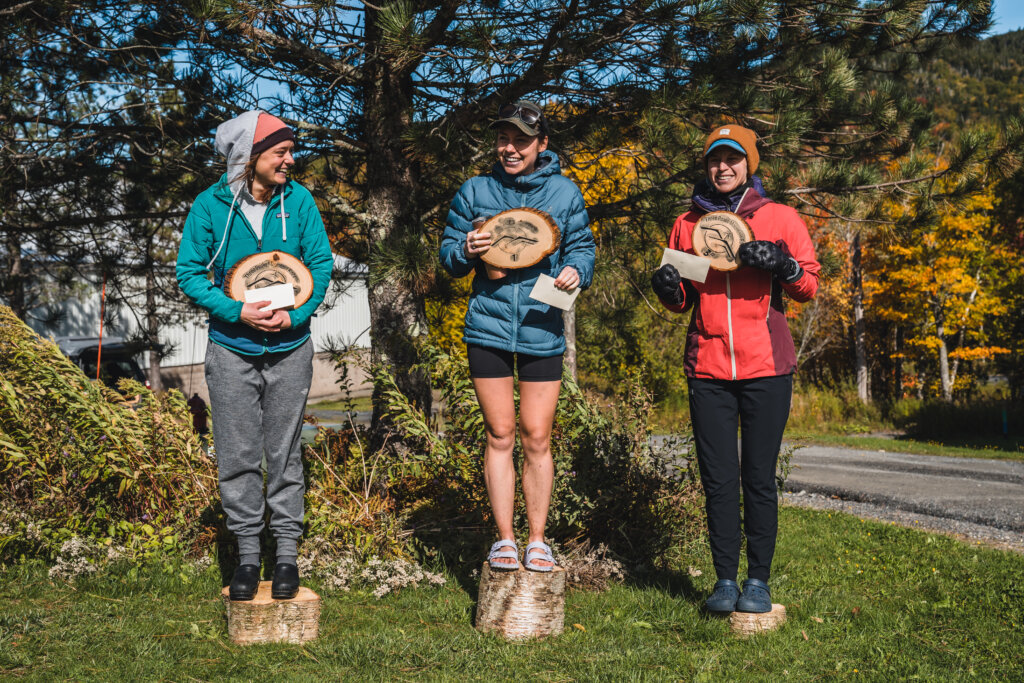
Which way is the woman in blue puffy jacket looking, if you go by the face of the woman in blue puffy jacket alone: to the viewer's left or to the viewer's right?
to the viewer's left

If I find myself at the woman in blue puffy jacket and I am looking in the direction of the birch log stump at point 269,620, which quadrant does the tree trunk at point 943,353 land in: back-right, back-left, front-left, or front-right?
back-right

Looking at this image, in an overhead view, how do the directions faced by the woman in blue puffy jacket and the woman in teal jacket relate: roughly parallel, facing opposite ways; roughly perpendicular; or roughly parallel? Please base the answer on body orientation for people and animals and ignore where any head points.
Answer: roughly parallel

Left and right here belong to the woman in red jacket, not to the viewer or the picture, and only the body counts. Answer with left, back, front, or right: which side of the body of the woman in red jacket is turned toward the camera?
front

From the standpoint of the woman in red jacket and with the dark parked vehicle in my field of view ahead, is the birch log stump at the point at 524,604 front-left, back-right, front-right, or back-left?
front-left

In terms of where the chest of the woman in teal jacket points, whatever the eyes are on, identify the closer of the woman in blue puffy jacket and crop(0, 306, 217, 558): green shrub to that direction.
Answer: the woman in blue puffy jacket

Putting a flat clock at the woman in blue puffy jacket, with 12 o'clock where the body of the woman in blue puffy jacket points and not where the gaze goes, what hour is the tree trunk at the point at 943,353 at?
The tree trunk is roughly at 7 o'clock from the woman in blue puffy jacket.

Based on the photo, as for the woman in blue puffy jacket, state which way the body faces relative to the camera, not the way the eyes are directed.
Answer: toward the camera

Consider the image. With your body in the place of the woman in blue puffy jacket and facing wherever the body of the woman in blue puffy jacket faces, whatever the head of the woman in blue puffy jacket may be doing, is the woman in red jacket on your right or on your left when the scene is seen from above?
on your left

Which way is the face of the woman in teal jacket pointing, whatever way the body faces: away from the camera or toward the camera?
toward the camera

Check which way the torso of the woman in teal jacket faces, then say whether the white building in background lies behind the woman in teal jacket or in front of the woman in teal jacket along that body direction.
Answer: behind
